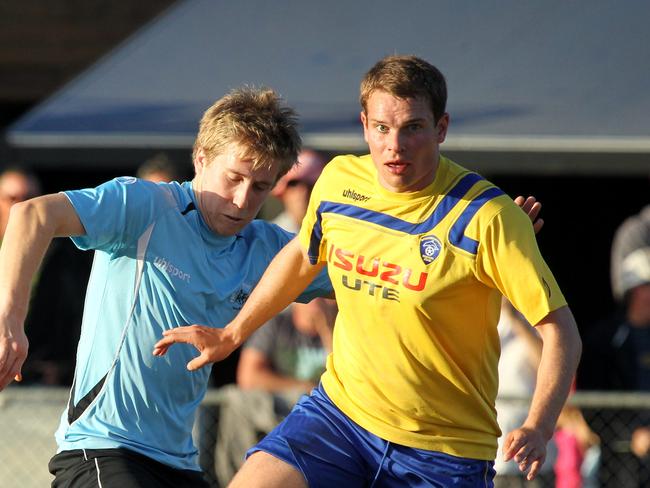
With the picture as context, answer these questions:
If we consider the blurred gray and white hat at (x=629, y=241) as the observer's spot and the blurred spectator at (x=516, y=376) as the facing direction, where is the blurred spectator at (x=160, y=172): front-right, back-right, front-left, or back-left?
front-right

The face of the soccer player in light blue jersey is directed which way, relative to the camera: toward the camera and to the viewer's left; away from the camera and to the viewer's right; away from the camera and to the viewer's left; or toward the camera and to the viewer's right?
toward the camera and to the viewer's right

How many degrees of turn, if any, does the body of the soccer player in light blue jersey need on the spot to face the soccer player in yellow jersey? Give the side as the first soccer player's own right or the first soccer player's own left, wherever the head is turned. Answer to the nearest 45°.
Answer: approximately 45° to the first soccer player's own left

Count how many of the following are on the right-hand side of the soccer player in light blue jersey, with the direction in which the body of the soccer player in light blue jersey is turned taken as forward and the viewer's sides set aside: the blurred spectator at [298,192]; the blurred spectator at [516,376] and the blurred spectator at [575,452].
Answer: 0

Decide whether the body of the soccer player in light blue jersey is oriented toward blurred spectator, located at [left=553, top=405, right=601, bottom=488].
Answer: no

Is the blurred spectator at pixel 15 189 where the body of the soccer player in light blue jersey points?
no

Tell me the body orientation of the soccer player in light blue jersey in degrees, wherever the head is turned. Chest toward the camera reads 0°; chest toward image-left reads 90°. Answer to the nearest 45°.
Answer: approximately 315°

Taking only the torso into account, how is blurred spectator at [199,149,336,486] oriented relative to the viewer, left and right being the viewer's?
facing the viewer and to the right of the viewer

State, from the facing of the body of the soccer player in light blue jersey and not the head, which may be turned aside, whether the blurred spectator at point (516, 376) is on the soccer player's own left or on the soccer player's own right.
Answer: on the soccer player's own left

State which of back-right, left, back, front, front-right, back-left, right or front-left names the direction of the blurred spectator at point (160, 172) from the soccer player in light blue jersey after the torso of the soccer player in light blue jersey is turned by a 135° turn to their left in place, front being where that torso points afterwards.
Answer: front

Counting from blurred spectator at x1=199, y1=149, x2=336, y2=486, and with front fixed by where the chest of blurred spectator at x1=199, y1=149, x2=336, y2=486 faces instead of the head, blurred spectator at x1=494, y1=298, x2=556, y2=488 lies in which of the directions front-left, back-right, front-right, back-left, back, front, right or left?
front-left
